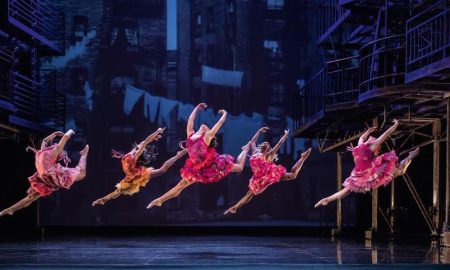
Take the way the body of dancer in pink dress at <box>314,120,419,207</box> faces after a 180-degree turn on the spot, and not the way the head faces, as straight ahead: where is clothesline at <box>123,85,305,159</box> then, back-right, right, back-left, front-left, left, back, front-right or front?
left

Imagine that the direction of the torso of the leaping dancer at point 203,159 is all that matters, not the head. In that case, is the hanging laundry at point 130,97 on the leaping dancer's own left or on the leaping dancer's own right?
on the leaping dancer's own right

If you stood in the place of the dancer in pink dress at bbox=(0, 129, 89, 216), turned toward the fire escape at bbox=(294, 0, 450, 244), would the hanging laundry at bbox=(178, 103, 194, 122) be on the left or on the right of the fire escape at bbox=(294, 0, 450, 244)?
left

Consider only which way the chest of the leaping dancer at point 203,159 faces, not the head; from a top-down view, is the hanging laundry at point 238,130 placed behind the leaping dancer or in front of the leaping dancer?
behind

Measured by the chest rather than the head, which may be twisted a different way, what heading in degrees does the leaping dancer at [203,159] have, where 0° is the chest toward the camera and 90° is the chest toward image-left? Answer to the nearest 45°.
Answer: approximately 45°

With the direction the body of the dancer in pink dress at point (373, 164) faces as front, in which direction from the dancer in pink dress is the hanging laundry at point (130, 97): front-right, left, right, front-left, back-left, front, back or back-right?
right

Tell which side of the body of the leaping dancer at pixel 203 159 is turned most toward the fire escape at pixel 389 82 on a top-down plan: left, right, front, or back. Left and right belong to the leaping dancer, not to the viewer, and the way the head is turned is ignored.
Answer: back

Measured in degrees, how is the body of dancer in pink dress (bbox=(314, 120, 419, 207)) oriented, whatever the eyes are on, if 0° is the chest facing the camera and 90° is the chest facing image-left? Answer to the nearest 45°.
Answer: approximately 45°

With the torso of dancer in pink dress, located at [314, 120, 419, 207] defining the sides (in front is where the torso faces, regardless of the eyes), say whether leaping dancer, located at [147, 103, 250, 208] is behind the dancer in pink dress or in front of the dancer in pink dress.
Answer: in front

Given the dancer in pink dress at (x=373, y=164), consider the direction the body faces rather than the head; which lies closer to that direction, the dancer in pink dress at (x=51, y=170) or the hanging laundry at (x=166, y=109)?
the dancer in pink dress

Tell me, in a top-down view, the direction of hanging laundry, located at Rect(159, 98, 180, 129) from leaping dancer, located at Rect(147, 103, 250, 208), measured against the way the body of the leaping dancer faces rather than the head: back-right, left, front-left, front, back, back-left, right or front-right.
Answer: back-right

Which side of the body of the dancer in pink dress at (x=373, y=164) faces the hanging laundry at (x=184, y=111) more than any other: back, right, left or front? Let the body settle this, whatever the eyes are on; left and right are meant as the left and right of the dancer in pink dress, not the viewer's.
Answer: right

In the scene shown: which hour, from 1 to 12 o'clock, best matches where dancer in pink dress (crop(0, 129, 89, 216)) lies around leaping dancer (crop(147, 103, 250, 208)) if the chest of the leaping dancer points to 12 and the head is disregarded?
The dancer in pink dress is roughly at 2 o'clock from the leaping dancer.

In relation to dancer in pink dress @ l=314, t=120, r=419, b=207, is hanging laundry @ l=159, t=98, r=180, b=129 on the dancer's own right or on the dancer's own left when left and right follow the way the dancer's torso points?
on the dancer's own right
